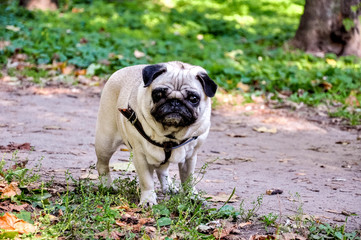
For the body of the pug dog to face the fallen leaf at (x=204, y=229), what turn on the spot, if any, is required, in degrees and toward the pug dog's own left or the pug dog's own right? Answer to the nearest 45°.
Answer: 0° — it already faces it

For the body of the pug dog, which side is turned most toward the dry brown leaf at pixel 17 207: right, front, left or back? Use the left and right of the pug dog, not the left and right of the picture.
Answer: right

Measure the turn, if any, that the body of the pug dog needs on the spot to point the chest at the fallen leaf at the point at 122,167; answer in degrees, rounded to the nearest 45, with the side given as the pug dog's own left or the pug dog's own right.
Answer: approximately 135° to the pug dog's own left

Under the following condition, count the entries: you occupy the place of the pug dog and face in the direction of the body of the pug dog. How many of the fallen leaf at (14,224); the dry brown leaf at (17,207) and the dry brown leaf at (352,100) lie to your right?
2

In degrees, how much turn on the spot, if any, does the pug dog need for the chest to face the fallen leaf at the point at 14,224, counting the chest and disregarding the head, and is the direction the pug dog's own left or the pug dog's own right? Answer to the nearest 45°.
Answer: approximately 90° to the pug dog's own right

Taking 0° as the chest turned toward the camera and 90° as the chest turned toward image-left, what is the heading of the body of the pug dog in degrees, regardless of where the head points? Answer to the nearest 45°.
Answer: approximately 315°

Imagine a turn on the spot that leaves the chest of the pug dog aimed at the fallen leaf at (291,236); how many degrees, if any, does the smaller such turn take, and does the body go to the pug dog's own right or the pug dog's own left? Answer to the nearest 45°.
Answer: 0° — it already faces it

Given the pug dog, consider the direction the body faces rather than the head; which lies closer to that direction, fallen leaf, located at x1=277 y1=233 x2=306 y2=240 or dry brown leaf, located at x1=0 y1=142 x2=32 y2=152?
the fallen leaf

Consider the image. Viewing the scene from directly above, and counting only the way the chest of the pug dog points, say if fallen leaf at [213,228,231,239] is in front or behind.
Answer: in front

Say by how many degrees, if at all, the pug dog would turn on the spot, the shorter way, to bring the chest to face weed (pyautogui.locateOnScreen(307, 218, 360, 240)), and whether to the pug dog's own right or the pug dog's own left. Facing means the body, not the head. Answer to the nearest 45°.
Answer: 0° — it already faces it

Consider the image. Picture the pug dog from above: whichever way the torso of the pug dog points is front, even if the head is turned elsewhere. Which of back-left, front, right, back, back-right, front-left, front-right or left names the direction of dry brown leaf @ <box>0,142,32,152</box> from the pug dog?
back
